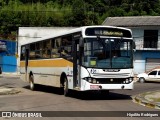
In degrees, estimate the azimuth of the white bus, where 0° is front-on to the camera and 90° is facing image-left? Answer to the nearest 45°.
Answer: approximately 315°
